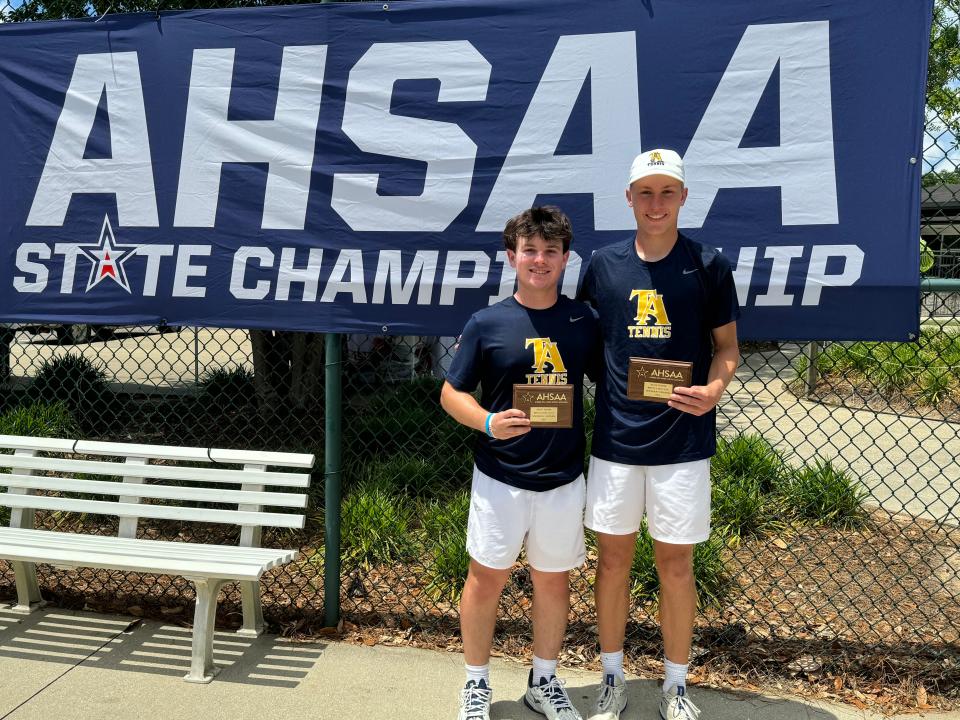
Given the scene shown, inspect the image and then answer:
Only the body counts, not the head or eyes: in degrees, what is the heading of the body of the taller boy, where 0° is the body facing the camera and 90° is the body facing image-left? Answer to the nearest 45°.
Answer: approximately 0°

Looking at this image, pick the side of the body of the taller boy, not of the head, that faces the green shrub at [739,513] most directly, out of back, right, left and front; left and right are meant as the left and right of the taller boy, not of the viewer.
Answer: back

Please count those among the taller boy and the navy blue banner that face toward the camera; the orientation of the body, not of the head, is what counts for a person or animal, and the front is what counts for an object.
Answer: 2

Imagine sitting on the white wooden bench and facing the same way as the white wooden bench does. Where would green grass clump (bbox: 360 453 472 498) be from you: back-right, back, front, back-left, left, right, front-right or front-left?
back

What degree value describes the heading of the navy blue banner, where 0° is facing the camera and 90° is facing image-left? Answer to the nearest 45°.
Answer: approximately 0°
